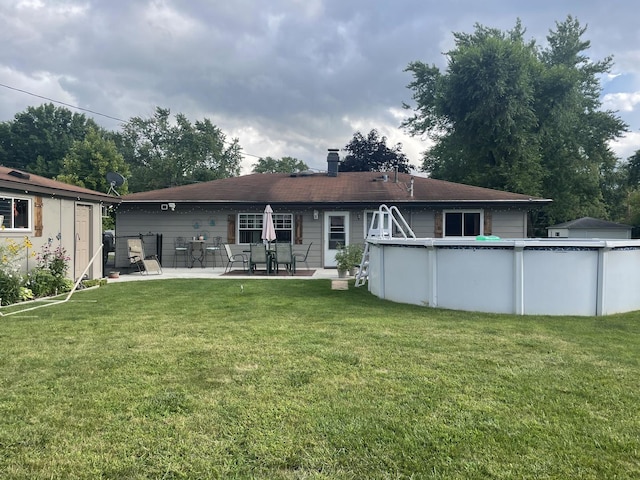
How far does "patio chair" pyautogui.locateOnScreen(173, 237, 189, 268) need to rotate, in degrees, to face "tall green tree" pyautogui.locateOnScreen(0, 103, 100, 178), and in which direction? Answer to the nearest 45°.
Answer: approximately 180°

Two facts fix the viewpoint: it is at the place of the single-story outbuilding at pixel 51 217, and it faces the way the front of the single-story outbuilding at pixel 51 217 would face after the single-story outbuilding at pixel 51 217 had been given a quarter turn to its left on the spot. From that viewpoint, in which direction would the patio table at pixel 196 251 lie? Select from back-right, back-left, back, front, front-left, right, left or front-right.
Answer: front

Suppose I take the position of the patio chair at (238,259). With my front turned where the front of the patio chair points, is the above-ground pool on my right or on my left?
on my right

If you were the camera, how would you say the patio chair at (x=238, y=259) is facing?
facing to the right of the viewer

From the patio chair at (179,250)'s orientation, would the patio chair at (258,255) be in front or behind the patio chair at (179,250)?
in front

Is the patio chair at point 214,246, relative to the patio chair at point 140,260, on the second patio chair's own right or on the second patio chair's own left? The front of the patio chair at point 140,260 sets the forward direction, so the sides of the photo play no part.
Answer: on the second patio chair's own left

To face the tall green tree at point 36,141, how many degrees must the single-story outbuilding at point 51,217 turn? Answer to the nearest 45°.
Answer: approximately 135° to its left

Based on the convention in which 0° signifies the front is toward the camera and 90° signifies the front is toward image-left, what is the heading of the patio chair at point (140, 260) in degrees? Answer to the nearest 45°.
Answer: approximately 315°

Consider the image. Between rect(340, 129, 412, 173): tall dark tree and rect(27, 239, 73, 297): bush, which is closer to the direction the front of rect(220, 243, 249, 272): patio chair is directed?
the tall dark tree
